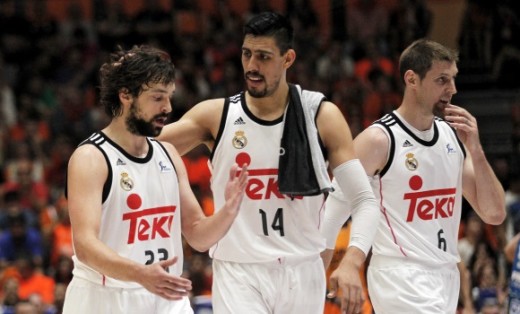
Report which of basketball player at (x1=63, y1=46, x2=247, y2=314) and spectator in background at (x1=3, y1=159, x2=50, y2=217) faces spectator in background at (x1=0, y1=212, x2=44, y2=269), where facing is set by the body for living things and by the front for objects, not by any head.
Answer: spectator in background at (x1=3, y1=159, x2=50, y2=217)

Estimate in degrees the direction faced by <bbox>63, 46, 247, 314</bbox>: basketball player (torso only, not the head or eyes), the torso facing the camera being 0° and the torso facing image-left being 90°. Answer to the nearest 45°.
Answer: approximately 315°

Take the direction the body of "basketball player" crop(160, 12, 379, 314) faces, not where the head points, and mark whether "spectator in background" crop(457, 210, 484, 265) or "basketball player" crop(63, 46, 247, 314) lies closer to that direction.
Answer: the basketball player

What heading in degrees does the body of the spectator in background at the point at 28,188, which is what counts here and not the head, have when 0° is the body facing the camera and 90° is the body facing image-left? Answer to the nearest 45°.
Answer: approximately 0°

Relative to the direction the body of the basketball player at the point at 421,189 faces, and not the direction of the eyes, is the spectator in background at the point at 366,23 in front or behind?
behind

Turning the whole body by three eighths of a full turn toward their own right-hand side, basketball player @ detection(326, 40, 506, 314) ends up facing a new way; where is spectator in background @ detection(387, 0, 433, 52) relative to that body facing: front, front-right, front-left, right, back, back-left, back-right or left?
right

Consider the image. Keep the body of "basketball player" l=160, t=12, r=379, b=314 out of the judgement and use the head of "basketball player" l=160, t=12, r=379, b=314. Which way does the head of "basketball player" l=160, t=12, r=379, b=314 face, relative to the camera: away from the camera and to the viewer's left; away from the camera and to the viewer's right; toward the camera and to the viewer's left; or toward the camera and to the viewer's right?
toward the camera and to the viewer's left

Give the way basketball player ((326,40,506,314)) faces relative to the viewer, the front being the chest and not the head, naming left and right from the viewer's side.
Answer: facing the viewer and to the right of the viewer

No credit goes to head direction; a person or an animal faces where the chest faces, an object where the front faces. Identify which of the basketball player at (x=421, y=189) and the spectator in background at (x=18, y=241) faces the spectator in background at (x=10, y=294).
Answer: the spectator in background at (x=18, y=241)

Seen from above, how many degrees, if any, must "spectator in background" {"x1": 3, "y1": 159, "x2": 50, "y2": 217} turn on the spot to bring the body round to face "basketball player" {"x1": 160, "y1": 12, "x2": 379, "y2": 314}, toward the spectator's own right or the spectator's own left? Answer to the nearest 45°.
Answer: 0° — they already face them

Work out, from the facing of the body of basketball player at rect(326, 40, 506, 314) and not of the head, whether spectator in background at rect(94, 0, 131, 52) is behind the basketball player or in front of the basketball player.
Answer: behind

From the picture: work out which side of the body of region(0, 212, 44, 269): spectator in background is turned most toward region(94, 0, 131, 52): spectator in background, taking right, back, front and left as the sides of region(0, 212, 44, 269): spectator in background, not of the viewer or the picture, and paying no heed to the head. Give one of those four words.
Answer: back

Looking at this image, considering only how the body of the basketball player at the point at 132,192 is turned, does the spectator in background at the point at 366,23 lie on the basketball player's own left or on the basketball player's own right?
on the basketball player's own left

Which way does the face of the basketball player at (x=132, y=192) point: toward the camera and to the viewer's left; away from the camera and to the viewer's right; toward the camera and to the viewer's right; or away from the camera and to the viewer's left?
toward the camera and to the viewer's right

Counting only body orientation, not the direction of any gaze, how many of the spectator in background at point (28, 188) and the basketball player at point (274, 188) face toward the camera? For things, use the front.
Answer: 2
